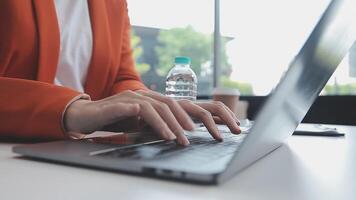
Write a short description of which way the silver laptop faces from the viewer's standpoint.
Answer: facing away from the viewer and to the left of the viewer

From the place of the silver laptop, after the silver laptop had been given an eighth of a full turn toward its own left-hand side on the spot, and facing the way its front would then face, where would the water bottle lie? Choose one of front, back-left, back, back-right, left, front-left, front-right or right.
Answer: right

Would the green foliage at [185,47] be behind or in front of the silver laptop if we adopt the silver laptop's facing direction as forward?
in front
